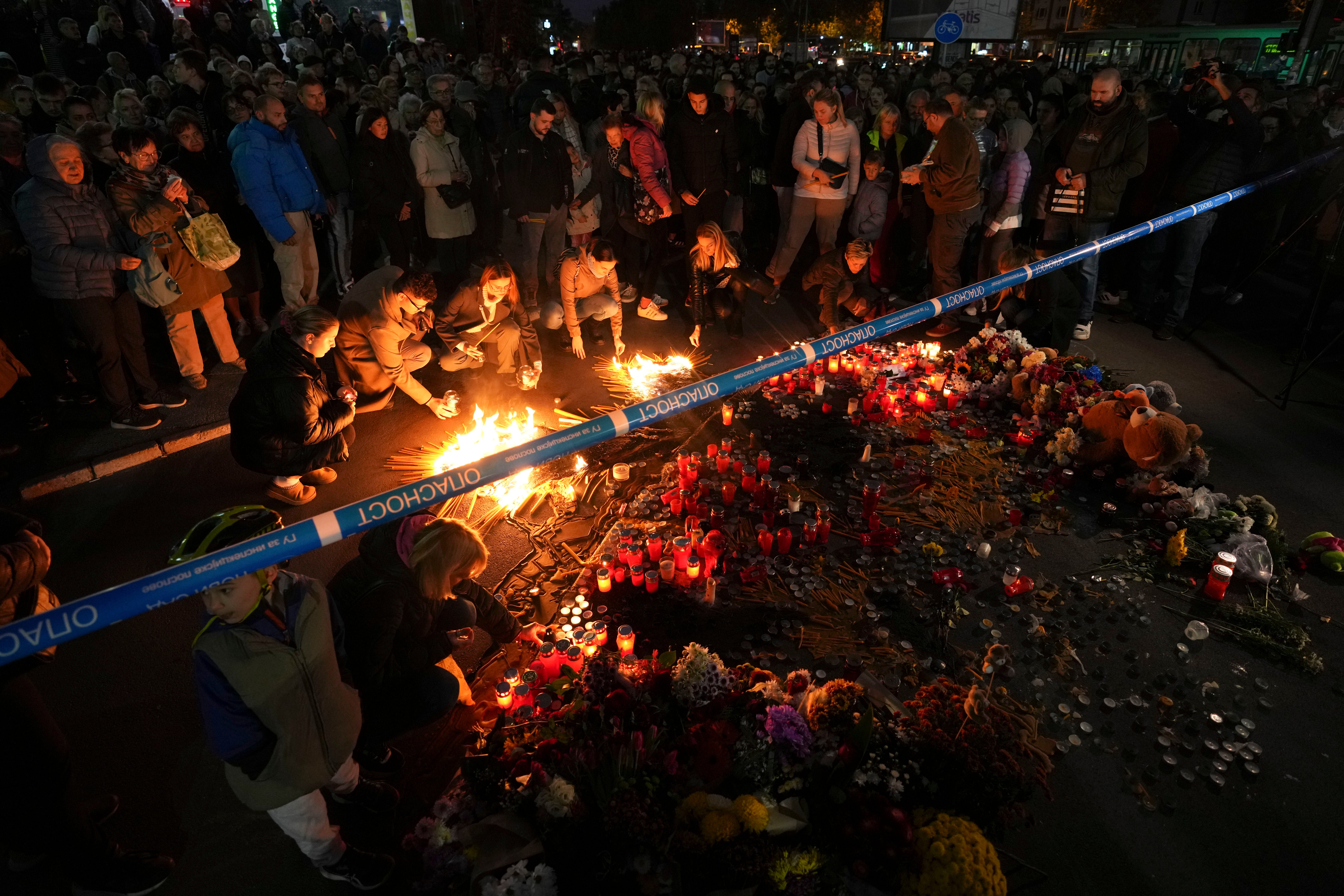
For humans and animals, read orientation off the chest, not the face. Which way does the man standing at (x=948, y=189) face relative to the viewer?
to the viewer's left

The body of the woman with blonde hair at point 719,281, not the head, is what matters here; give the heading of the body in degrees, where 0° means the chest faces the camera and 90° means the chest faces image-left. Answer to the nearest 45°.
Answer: approximately 0°

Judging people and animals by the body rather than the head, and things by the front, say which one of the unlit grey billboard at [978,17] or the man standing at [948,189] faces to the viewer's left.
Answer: the man standing

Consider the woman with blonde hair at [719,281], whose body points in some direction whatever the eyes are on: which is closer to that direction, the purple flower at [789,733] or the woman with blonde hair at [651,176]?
the purple flower

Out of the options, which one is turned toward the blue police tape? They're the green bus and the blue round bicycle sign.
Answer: the blue round bicycle sign

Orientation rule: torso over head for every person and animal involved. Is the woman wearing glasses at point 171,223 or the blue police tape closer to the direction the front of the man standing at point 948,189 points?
the woman wearing glasses

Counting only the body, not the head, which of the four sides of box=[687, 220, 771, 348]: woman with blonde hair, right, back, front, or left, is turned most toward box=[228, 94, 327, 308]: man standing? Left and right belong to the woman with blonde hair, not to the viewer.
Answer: right

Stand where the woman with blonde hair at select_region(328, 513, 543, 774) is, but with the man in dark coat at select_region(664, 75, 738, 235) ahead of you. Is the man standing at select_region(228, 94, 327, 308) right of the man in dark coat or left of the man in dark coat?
left
